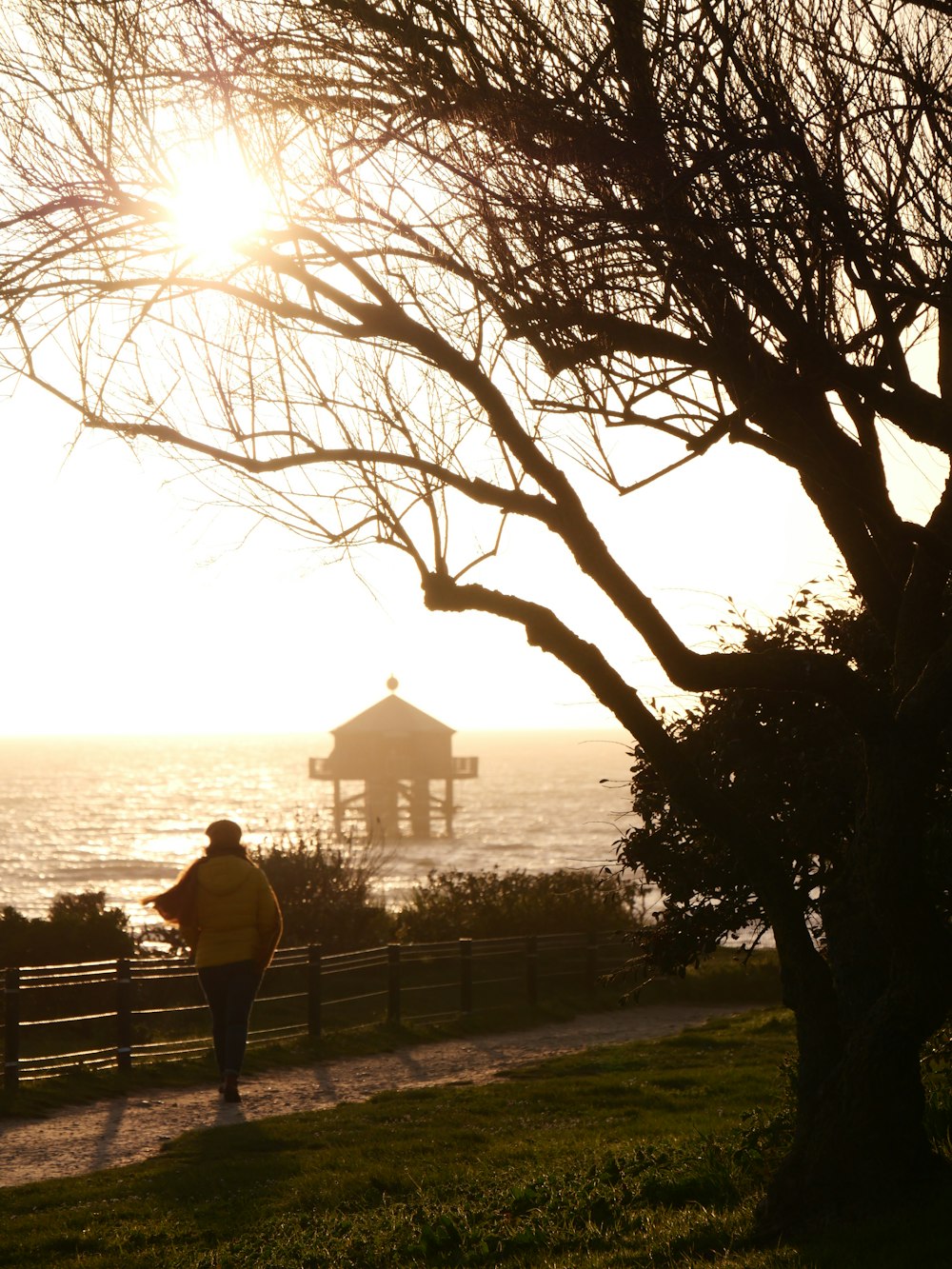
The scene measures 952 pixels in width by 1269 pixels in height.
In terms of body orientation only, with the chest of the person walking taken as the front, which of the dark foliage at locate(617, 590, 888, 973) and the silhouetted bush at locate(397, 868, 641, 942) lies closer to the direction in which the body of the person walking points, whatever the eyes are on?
the silhouetted bush

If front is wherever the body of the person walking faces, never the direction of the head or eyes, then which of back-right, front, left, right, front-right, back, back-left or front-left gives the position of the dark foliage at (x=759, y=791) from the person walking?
back-right

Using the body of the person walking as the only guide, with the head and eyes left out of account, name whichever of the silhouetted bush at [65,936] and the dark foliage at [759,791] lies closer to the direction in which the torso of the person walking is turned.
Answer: the silhouetted bush

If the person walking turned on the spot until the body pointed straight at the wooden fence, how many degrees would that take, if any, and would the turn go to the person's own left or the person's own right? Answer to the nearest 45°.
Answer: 0° — they already face it

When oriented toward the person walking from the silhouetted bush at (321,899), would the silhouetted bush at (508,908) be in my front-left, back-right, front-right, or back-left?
back-left

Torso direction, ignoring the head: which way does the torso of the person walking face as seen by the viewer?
away from the camera

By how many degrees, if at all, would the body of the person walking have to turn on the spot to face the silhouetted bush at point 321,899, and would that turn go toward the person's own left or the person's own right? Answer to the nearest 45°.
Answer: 0° — they already face it
